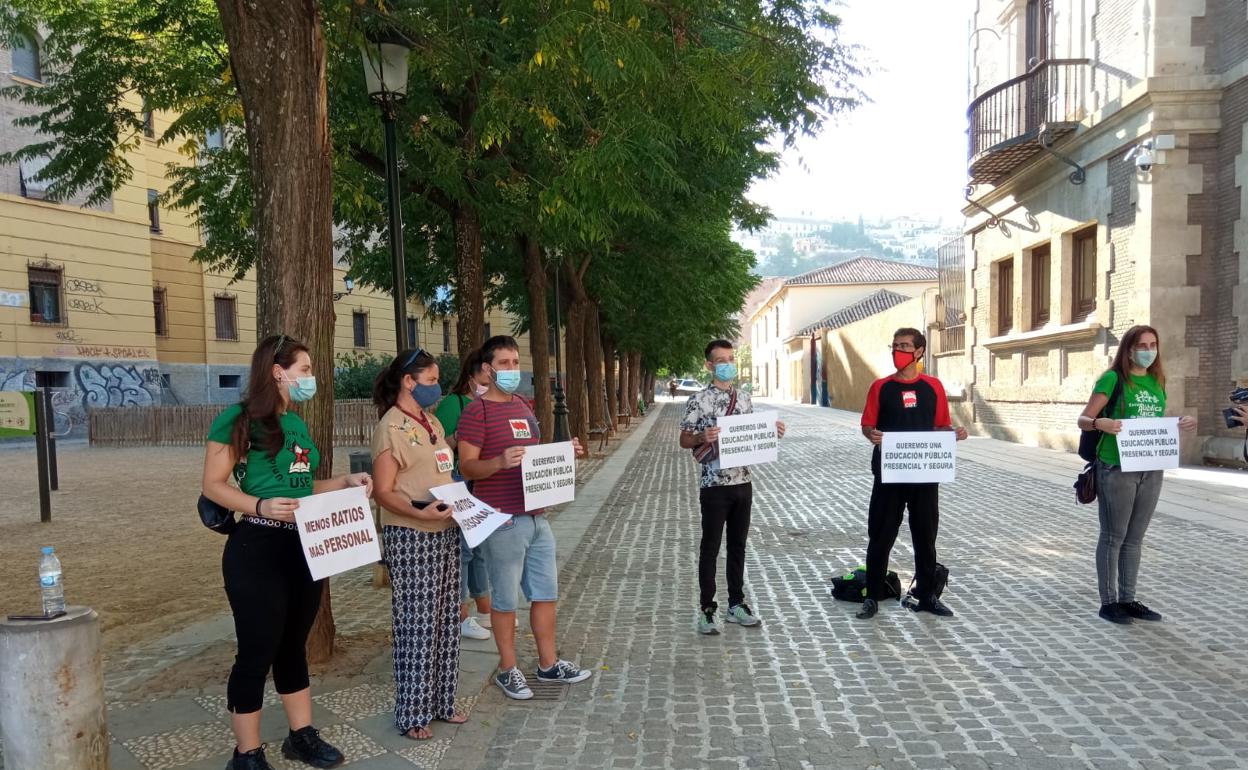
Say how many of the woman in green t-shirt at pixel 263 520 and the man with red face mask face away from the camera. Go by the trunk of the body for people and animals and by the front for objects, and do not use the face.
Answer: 0

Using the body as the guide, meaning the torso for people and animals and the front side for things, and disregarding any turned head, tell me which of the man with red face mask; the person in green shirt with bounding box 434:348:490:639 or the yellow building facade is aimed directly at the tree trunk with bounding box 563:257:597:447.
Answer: the yellow building facade

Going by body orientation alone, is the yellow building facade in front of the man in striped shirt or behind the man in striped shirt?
behind

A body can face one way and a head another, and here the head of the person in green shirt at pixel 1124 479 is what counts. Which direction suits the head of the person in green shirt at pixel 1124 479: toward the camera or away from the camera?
toward the camera

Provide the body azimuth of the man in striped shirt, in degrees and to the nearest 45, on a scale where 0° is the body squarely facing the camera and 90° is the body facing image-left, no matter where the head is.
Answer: approximately 315°

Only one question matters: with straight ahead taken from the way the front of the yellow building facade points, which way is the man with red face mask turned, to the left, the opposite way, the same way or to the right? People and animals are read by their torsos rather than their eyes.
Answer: to the right

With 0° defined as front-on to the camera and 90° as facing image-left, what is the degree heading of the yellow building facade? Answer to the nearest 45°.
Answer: approximately 315°

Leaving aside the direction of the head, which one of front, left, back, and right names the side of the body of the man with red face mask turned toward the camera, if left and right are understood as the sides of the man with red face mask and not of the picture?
front

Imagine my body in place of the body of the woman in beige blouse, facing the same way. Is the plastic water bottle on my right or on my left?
on my right

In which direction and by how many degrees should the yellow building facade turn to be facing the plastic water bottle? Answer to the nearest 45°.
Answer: approximately 45° to its right

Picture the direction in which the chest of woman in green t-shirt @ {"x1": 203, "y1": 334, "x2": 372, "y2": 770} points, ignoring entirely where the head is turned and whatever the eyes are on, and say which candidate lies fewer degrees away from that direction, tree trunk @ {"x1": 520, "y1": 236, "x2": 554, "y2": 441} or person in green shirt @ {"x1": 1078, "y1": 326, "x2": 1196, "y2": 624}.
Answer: the person in green shirt

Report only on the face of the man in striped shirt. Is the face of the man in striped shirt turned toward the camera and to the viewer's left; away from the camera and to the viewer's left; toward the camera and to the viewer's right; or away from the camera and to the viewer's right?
toward the camera and to the viewer's right

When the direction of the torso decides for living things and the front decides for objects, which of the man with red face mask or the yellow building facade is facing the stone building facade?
the yellow building facade

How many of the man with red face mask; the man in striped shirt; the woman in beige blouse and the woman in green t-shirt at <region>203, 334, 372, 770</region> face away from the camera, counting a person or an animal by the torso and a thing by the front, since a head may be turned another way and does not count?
0

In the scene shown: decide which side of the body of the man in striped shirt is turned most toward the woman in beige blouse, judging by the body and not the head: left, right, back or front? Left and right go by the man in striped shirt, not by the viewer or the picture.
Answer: right

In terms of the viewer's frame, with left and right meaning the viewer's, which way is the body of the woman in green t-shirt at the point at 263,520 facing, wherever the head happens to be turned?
facing the viewer and to the right of the viewer

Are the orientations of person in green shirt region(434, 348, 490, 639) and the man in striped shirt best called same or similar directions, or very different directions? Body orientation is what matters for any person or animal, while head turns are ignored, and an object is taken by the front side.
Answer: same or similar directions

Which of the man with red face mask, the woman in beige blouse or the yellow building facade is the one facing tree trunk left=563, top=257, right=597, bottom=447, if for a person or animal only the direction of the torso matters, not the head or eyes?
the yellow building facade
